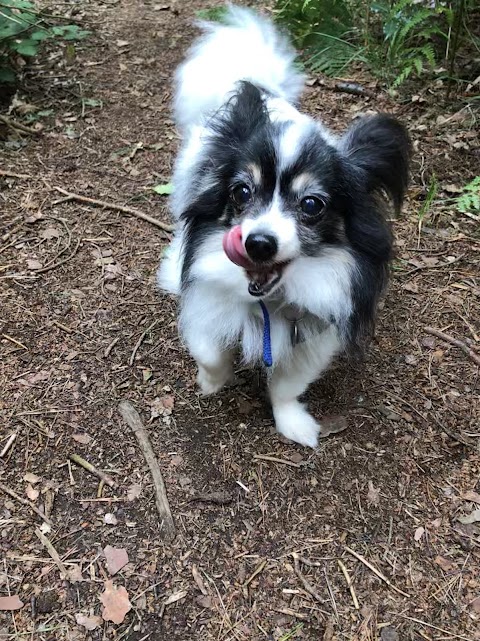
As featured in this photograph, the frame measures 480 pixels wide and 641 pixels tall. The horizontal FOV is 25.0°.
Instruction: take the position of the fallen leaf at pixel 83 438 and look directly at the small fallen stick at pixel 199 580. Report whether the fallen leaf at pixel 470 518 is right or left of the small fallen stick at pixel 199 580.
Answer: left

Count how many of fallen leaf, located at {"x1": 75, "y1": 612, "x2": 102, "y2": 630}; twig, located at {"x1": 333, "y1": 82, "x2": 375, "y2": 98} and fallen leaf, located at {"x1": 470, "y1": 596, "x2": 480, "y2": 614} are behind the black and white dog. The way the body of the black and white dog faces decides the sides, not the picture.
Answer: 1

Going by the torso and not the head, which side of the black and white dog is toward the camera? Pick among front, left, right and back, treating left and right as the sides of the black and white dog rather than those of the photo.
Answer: front

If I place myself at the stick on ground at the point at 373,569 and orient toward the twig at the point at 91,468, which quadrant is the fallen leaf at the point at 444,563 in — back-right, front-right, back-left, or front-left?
back-right

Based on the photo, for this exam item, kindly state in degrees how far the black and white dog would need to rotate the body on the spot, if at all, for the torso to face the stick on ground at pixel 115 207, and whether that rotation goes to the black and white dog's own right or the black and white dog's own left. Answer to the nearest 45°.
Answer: approximately 135° to the black and white dog's own right

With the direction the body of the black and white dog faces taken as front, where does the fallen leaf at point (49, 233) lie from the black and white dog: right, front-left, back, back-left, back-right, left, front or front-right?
back-right

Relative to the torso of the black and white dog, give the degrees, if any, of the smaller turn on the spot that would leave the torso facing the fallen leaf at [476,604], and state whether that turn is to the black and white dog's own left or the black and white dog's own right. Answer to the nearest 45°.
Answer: approximately 45° to the black and white dog's own left
